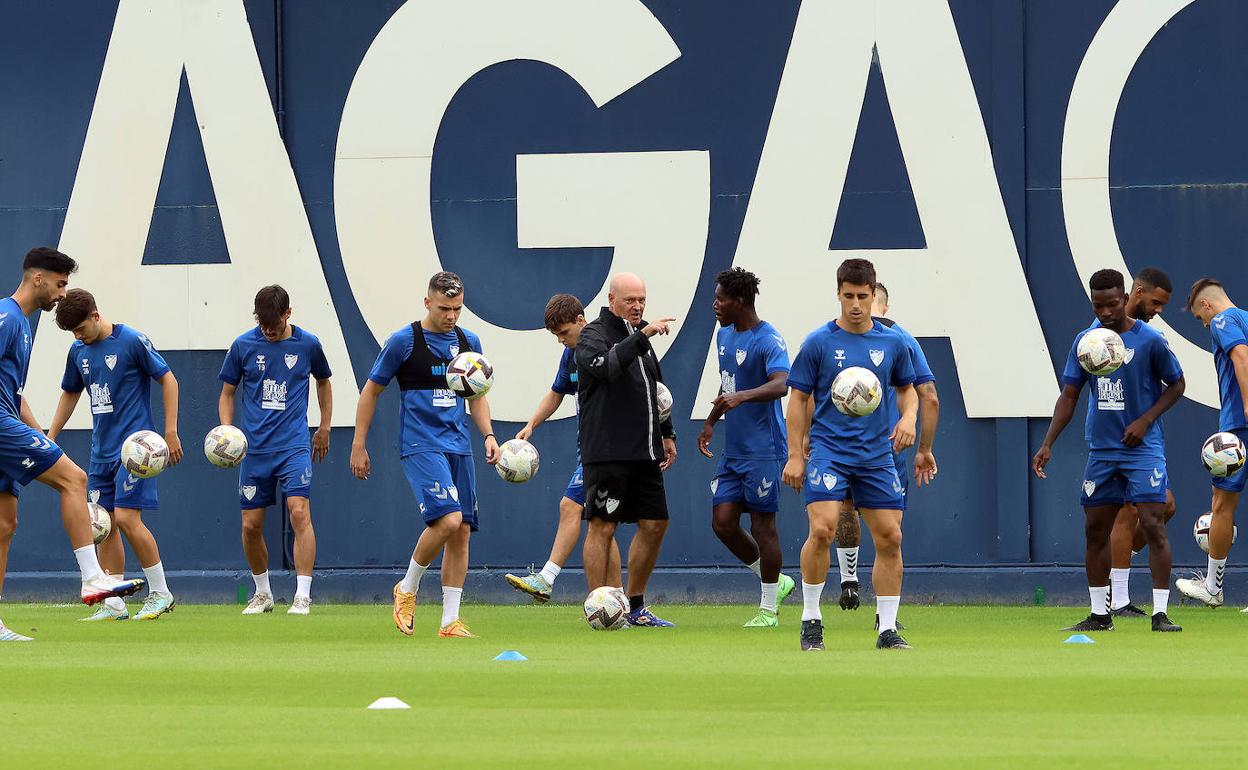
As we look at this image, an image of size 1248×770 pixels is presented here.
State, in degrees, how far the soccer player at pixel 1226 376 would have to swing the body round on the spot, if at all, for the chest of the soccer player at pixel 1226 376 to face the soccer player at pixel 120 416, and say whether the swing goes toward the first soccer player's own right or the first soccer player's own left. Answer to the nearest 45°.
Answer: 0° — they already face them

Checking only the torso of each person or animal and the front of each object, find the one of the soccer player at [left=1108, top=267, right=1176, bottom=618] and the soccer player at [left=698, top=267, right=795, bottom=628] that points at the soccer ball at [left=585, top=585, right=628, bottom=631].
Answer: the soccer player at [left=698, top=267, right=795, bottom=628]

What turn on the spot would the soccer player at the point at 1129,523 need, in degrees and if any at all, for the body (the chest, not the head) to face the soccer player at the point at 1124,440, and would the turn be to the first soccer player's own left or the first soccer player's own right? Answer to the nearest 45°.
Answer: approximately 45° to the first soccer player's own right

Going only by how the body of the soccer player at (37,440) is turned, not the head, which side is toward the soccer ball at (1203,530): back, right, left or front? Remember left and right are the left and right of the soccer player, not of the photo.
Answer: front

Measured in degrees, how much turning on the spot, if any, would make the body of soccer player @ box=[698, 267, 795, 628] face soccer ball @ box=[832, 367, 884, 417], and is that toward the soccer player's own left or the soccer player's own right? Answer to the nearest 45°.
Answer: approximately 45° to the soccer player's own left

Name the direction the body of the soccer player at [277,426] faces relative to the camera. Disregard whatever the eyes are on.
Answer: toward the camera

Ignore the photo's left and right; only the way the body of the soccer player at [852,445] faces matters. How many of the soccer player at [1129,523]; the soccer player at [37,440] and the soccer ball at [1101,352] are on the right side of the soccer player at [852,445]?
1

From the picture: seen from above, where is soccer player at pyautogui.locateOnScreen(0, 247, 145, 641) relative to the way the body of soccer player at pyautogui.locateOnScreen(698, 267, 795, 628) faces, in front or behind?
in front

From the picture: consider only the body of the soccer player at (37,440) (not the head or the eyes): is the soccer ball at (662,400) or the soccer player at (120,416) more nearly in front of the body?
the soccer ball

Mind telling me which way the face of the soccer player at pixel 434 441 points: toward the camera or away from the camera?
toward the camera

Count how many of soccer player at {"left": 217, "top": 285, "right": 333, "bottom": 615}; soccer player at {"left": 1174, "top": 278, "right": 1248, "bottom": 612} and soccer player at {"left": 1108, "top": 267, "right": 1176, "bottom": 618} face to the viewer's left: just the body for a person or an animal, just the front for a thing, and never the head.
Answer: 1

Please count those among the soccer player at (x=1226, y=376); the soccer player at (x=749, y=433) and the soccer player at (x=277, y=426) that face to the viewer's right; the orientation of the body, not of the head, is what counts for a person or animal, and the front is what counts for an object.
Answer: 0
